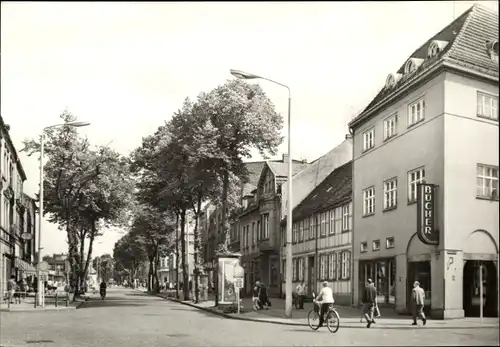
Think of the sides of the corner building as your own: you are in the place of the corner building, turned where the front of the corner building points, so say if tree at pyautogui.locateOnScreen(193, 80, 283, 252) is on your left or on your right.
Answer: on your right

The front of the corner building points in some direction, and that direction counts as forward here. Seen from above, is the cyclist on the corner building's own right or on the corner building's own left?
on the corner building's own right
